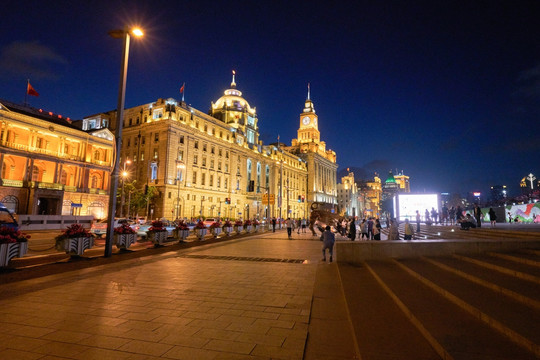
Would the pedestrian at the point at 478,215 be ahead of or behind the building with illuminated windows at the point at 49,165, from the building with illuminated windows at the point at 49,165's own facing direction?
ahead

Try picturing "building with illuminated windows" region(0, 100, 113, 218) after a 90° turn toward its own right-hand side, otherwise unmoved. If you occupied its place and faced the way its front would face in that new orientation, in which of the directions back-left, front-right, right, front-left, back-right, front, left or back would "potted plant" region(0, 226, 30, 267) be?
front-left

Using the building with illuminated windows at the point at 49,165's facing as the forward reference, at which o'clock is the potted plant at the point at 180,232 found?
The potted plant is roughly at 1 o'clock from the building with illuminated windows.

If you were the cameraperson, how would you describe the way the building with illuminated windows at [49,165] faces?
facing the viewer and to the right of the viewer

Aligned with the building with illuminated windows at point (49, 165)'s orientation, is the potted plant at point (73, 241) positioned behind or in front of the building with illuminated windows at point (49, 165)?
in front

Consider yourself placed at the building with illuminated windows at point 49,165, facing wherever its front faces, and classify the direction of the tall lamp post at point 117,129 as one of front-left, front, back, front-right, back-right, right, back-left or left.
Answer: front-right

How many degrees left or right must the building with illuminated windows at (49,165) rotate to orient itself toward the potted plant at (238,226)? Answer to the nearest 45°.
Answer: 0° — it already faces it
